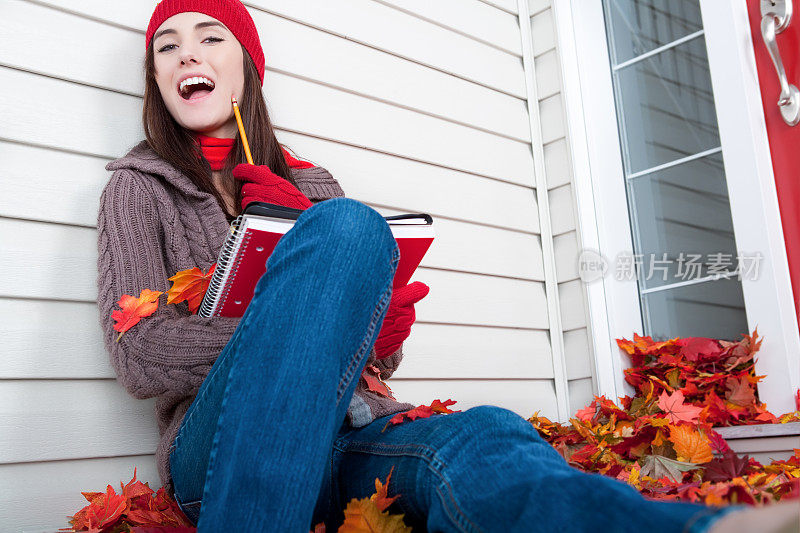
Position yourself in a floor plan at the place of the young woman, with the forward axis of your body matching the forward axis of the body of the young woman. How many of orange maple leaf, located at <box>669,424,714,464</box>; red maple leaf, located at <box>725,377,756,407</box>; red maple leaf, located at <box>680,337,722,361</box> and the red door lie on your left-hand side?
4

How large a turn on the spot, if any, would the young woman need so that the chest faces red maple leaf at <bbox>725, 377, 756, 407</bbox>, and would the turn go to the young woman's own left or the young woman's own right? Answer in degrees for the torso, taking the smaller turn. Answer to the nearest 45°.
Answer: approximately 90° to the young woman's own left

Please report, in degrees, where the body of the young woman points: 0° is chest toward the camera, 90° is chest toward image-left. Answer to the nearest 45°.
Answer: approximately 315°

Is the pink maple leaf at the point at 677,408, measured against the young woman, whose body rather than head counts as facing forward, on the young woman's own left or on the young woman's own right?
on the young woman's own left

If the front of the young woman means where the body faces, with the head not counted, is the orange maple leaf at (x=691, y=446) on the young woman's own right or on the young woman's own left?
on the young woman's own left

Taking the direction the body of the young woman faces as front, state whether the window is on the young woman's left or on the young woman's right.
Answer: on the young woman's left
